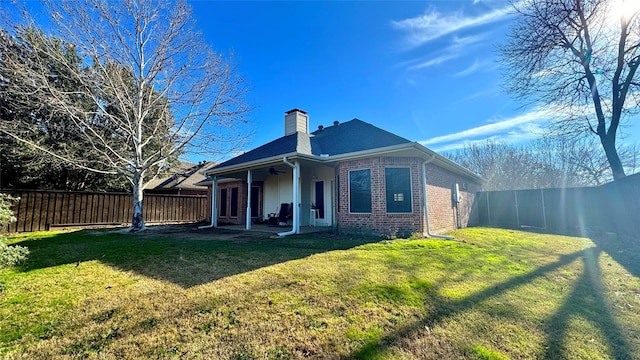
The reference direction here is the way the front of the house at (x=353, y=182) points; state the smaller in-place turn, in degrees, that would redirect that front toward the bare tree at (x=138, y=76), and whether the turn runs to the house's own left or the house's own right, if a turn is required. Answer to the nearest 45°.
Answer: approximately 135° to the house's own left

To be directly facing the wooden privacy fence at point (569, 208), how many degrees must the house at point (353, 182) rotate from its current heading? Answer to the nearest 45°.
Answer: approximately 45° to its right

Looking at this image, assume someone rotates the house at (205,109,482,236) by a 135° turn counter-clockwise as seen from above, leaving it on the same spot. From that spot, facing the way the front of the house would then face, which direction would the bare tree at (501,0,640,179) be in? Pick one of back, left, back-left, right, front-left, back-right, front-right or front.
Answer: back

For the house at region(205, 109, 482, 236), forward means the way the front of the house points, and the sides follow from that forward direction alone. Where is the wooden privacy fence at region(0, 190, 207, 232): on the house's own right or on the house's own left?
on the house's own left

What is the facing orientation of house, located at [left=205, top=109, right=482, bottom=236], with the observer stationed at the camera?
facing away from the viewer and to the right of the viewer
